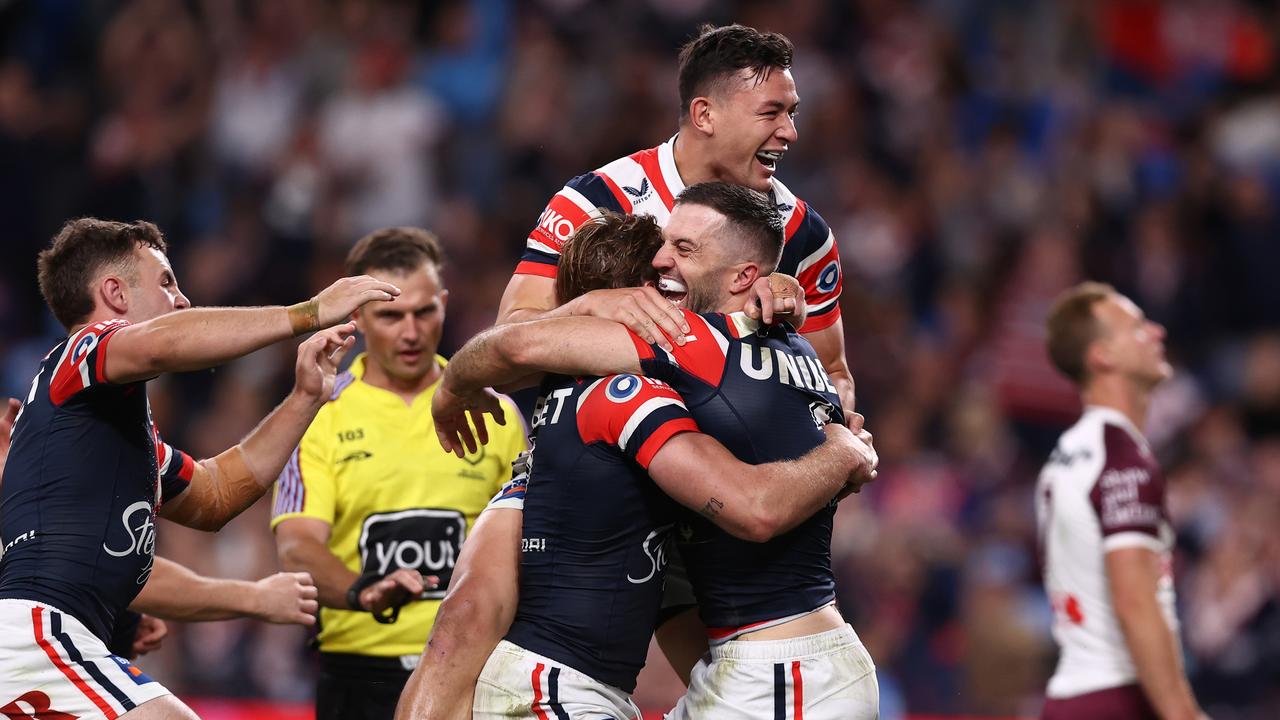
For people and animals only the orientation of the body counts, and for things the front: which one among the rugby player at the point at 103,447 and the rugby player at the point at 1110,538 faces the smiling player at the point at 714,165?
the rugby player at the point at 103,447

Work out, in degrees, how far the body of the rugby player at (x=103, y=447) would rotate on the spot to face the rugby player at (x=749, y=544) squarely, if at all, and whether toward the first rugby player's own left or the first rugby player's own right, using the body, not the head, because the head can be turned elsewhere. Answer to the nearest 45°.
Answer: approximately 45° to the first rugby player's own right

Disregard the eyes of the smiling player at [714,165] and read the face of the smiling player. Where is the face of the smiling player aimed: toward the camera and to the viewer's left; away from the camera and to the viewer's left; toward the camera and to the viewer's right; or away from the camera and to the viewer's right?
toward the camera and to the viewer's right

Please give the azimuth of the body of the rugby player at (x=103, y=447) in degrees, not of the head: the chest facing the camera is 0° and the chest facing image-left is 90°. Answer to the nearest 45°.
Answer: approximately 270°

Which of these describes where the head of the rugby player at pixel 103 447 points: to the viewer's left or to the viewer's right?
to the viewer's right

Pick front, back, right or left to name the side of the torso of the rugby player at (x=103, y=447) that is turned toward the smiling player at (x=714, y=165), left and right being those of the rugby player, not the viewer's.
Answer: front

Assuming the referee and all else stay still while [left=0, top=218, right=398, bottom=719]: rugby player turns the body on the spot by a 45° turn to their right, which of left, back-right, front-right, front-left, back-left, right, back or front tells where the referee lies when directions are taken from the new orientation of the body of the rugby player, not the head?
left

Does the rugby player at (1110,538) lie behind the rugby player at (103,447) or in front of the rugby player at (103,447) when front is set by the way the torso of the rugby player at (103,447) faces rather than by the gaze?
in front
